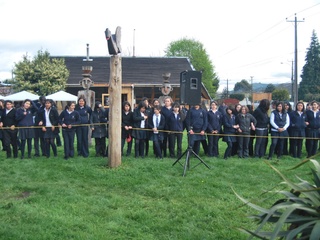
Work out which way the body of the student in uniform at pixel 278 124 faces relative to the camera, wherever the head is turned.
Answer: toward the camera

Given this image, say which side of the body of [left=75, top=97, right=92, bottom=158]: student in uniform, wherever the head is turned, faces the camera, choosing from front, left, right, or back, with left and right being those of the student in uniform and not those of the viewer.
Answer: front

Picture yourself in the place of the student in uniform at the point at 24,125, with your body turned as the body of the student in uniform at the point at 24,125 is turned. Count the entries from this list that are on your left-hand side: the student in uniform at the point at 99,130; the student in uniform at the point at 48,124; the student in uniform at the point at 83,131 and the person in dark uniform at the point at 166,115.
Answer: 4

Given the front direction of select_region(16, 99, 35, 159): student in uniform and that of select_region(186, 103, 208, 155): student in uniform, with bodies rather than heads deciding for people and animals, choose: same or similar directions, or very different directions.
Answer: same or similar directions

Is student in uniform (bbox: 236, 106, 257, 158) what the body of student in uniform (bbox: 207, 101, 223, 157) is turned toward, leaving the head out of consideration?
no

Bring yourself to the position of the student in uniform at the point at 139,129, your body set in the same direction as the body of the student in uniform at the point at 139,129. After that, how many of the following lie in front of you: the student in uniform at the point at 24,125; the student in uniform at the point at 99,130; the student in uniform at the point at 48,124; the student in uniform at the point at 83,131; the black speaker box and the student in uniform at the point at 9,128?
1

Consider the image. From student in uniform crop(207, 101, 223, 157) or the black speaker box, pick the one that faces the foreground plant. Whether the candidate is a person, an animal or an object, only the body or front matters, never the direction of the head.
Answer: the student in uniform

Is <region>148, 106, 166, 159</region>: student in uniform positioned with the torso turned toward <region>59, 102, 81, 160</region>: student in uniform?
no

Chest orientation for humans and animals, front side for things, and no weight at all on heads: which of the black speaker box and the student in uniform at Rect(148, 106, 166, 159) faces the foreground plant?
the student in uniform

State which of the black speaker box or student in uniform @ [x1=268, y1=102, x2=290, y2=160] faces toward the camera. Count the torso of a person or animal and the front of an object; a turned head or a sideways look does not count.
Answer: the student in uniform

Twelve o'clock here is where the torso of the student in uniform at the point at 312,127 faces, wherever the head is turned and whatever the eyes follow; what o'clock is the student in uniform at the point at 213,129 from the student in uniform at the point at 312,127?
the student in uniform at the point at 213,129 is roughly at 2 o'clock from the student in uniform at the point at 312,127.

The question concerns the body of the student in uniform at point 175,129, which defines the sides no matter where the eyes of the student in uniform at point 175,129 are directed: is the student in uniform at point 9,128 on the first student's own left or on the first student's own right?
on the first student's own right

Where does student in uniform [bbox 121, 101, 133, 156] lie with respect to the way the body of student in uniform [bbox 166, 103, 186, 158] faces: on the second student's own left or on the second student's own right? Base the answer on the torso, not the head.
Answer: on the second student's own right

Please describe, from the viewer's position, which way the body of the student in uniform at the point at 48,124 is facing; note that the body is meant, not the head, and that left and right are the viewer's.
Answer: facing the viewer

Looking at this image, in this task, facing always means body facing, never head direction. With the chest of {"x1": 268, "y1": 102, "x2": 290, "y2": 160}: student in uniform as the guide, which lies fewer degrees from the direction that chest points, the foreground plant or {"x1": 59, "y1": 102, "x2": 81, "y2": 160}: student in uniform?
the foreground plant

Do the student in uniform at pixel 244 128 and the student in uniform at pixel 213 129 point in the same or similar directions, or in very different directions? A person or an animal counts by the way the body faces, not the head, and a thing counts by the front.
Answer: same or similar directions

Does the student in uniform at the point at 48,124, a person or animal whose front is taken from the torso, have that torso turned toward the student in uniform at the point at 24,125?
no

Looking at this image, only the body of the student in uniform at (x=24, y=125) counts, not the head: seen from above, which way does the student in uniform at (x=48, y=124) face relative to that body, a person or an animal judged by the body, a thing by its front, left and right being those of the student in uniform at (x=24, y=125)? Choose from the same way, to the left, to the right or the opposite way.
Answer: the same way
